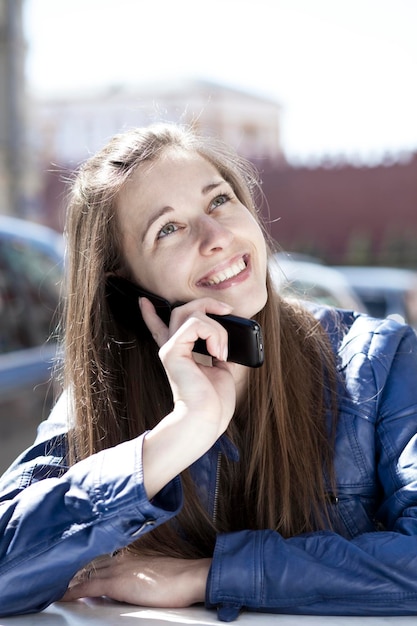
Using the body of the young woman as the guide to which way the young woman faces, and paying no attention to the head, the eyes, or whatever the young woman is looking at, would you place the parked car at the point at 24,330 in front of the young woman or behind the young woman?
behind

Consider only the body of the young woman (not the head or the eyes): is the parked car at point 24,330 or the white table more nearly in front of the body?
the white table

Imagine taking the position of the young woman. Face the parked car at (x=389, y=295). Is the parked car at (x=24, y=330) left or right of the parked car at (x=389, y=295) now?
left

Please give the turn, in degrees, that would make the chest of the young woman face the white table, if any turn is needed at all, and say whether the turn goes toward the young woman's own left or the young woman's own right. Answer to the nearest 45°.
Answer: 0° — they already face it

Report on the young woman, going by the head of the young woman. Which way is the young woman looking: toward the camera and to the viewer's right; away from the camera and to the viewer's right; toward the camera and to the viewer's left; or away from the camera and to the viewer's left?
toward the camera and to the viewer's right

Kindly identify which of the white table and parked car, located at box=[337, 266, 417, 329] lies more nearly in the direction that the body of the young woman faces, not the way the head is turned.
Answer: the white table

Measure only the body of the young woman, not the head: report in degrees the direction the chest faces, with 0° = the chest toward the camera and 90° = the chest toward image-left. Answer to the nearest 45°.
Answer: approximately 0°

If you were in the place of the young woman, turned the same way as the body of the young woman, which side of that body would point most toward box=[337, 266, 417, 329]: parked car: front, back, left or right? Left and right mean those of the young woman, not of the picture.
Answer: back
